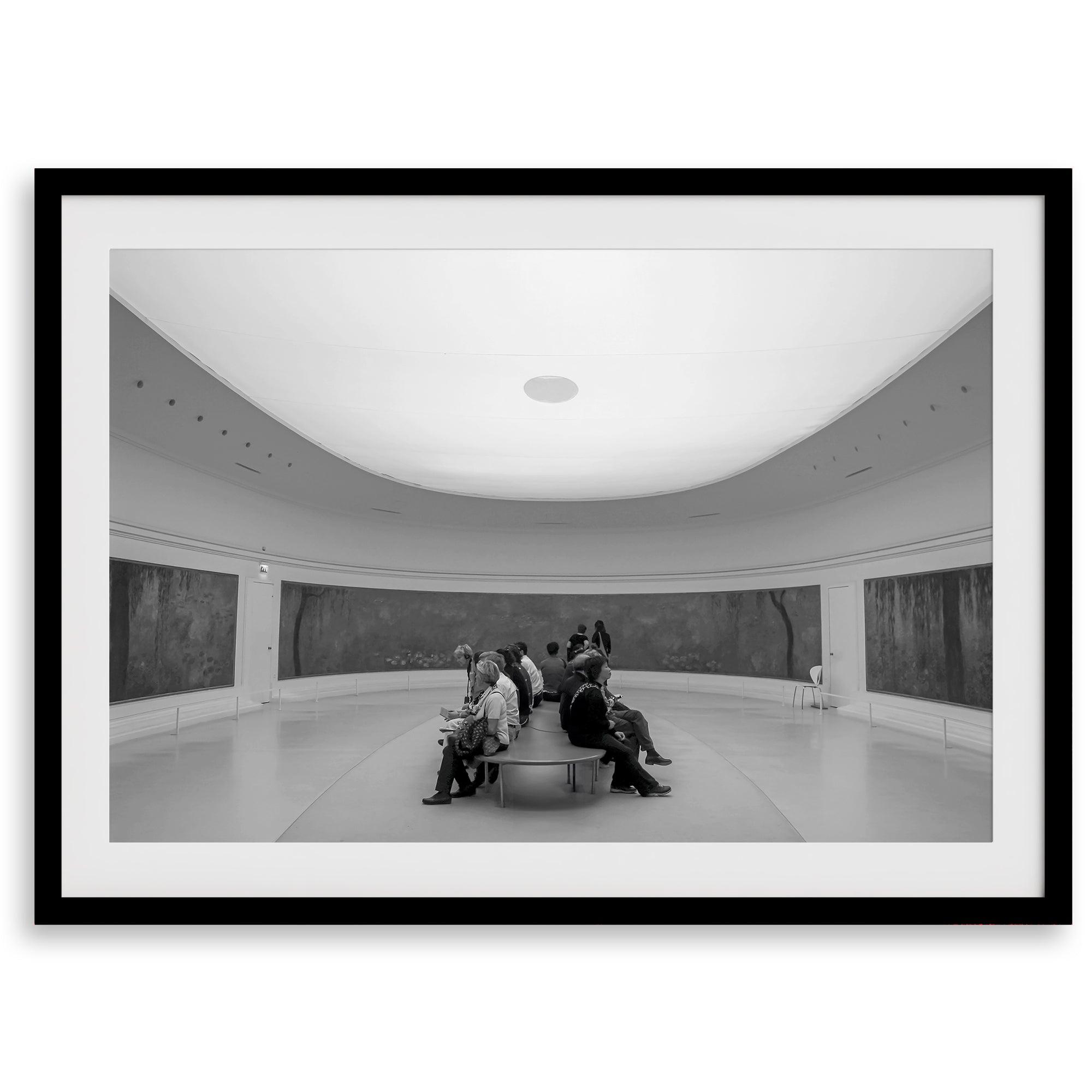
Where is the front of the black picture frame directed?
toward the camera
